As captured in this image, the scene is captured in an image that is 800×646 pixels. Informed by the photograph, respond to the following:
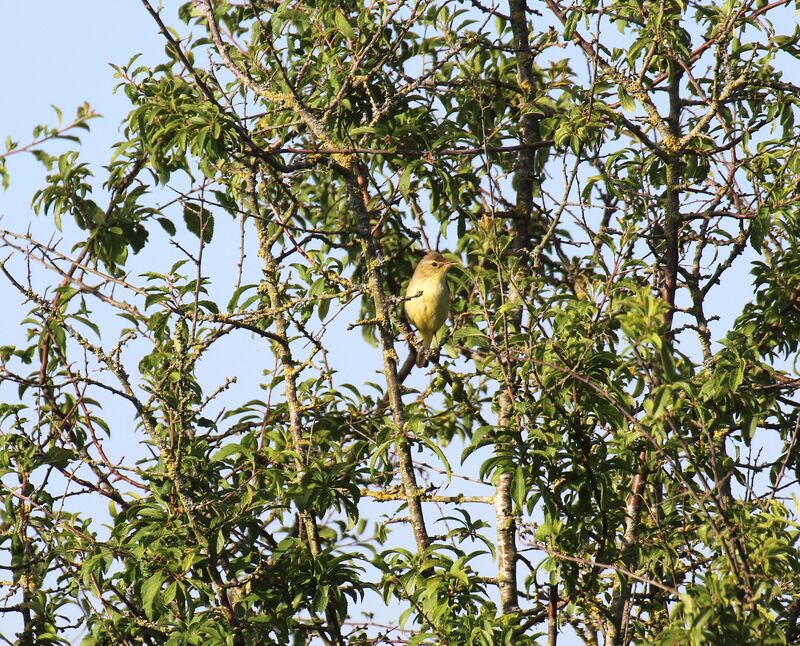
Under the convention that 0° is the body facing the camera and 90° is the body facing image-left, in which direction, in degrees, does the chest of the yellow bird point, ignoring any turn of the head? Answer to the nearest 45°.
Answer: approximately 315°
